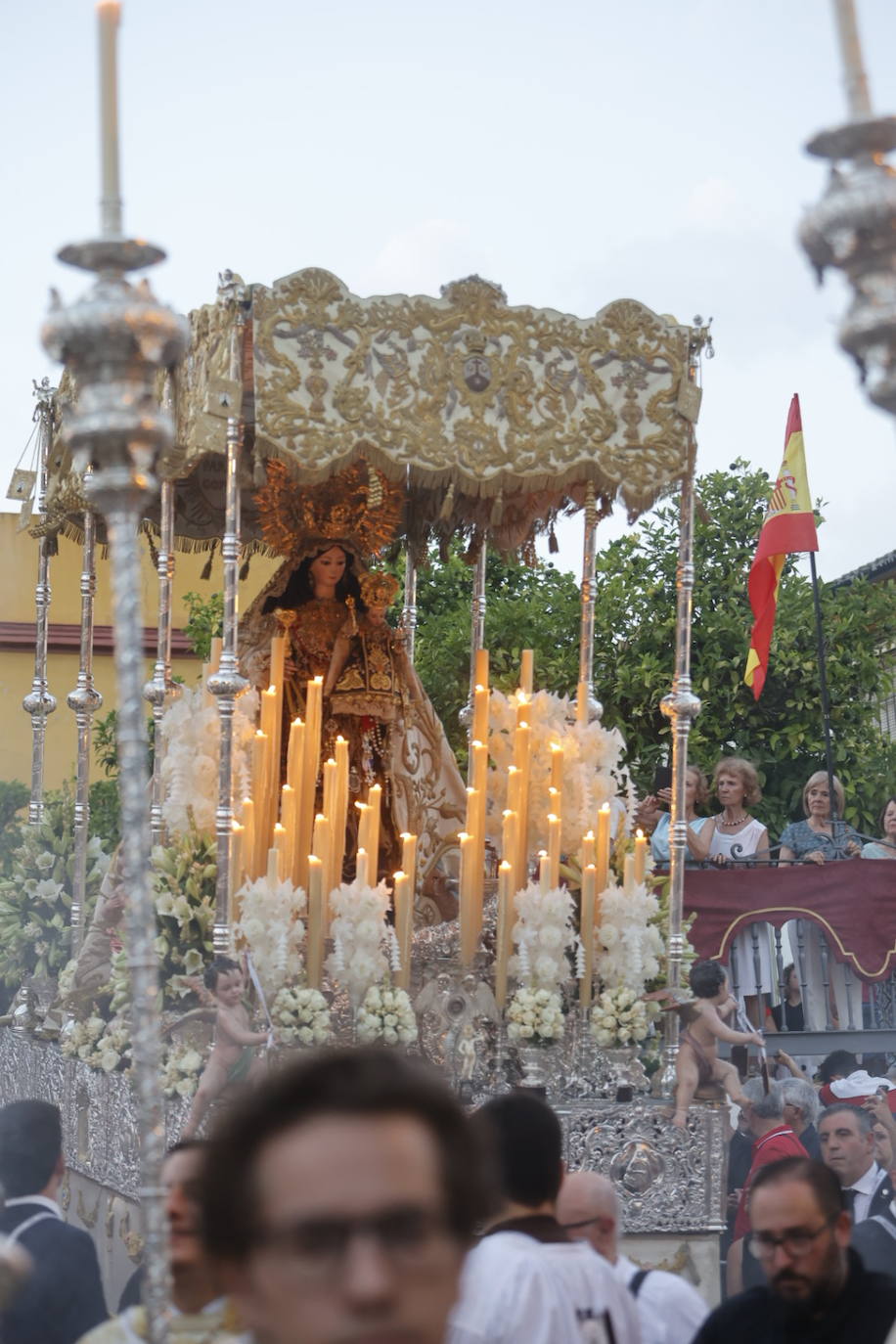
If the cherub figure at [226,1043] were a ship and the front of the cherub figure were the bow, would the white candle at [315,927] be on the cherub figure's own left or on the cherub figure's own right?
on the cherub figure's own left

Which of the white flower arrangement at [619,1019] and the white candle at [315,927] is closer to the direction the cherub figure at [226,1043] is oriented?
the white flower arrangement

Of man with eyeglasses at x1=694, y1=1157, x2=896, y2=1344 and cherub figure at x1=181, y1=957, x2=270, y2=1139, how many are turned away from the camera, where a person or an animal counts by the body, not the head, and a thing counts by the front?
0

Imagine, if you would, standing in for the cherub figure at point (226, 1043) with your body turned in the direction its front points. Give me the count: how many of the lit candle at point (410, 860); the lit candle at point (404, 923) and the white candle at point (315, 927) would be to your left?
3

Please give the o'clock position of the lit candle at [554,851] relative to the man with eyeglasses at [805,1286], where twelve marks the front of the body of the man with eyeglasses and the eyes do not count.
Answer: The lit candle is roughly at 4 o'clock from the man with eyeglasses.

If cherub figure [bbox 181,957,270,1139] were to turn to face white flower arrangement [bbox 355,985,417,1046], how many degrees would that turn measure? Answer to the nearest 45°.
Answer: approximately 90° to its left

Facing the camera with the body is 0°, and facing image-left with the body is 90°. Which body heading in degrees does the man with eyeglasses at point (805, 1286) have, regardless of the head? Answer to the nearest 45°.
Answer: approximately 45°

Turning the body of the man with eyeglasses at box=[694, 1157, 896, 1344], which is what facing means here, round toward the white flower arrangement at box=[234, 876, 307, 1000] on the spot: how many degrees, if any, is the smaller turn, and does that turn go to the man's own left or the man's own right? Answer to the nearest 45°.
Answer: approximately 90° to the man's own right

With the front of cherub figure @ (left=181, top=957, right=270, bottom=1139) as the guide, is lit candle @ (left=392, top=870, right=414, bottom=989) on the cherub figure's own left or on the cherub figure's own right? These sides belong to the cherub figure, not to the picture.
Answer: on the cherub figure's own left

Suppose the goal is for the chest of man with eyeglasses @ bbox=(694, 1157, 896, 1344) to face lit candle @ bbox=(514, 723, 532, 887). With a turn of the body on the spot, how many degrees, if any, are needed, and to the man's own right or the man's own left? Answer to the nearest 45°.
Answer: approximately 135° to the man's own right

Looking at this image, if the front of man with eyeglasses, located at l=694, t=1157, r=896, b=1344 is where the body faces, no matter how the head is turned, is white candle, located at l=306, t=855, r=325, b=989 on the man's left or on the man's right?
on the man's right

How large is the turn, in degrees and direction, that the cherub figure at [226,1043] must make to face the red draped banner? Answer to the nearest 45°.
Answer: approximately 90° to its left
